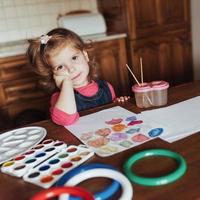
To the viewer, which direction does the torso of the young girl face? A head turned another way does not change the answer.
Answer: toward the camera

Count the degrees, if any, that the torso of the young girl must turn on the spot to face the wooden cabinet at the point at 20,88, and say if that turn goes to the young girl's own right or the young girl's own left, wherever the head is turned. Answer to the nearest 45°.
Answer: approximately 180°

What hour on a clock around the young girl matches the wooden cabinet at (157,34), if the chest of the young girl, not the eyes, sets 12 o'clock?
The wooden cabinet is roughly at 7 o'clock from the young girl.

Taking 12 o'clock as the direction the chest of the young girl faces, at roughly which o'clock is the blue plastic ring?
The blue plastic ring is roughly at 12 o'clock from the young girl.

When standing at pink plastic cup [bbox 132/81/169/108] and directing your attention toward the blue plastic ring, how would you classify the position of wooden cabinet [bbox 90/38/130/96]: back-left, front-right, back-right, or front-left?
back-right

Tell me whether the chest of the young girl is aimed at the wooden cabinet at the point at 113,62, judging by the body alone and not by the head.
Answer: no

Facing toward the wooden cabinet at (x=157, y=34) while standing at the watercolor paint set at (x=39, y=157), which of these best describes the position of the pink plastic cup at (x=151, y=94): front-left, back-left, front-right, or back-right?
front-right

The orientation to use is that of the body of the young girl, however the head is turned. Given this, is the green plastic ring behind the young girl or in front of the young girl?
in front

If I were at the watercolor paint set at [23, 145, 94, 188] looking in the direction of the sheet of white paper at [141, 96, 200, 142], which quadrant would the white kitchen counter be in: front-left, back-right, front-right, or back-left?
front-left

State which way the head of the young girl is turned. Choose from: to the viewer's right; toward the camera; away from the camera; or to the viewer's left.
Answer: toward the camera
